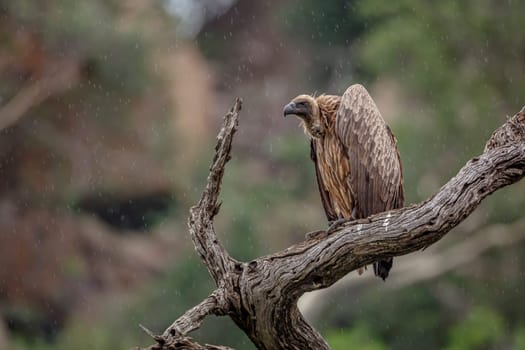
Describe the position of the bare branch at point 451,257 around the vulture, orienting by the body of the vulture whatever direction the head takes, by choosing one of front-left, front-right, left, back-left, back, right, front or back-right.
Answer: back-right
